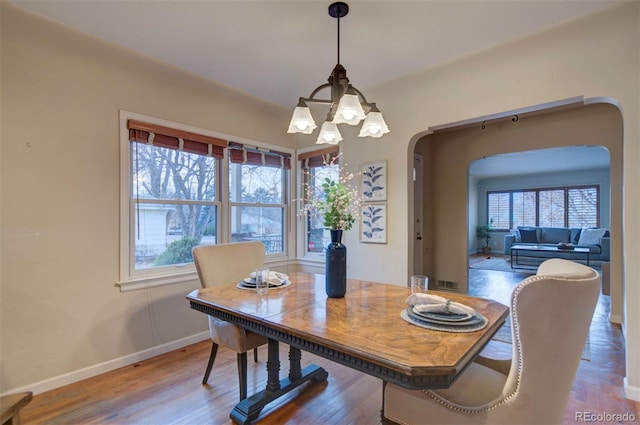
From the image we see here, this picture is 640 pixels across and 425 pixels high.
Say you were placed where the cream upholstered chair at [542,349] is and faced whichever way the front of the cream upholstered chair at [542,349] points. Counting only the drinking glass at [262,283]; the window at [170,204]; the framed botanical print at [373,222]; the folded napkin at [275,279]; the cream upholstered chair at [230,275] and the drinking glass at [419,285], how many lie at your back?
0

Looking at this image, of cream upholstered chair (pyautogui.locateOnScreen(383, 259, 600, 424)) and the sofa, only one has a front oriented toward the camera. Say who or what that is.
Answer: the sofa

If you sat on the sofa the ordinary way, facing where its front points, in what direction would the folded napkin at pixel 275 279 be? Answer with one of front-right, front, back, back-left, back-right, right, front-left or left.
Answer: front

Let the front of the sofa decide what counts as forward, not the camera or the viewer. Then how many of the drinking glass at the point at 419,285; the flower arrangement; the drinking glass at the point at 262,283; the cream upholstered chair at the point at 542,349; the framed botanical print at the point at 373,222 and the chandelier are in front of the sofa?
6

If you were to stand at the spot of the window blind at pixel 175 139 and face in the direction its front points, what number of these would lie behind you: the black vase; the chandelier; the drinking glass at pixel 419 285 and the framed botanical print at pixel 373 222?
0

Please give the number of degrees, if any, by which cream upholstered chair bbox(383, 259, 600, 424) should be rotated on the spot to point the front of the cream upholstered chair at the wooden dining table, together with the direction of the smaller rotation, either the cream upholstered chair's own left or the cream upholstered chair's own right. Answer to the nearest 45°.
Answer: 0° — it already faces it

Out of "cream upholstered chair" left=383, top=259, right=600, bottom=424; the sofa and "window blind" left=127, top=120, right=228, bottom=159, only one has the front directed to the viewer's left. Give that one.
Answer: the cream upholstered chair

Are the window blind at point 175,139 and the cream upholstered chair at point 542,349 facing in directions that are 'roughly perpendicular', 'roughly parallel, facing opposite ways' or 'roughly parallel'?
roughly parallel, facing opposite ways

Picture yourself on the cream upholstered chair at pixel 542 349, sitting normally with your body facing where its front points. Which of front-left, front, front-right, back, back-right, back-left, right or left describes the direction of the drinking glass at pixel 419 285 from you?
front-right

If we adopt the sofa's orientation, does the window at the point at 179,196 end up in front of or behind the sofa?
in front

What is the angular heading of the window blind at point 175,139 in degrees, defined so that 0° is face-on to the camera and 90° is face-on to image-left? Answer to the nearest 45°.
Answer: approximately 315°

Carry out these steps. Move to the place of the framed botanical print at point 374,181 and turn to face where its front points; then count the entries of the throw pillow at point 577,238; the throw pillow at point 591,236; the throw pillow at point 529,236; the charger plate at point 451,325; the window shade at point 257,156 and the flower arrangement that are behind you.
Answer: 3

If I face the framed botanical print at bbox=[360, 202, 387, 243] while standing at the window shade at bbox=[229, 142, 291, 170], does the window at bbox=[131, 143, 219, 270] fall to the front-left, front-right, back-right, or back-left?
back-right

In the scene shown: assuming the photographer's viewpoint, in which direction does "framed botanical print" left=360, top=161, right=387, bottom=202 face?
facing the viewer and to the left of the viewer

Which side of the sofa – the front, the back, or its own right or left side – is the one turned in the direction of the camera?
front

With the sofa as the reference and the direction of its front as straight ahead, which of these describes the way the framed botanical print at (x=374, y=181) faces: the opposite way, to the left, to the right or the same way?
the same way

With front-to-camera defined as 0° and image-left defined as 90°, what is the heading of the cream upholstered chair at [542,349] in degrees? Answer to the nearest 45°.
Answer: approximately 90°

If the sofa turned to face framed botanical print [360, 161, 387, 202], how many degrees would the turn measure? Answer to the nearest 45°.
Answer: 0° — it already faces it

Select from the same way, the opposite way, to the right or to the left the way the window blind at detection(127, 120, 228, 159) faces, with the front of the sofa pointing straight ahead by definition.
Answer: to the left

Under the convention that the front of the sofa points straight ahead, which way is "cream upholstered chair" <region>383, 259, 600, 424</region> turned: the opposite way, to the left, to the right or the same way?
to the right

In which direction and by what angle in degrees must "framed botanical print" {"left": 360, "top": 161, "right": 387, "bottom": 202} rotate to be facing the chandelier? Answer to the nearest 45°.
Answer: approximately 45° to its left
